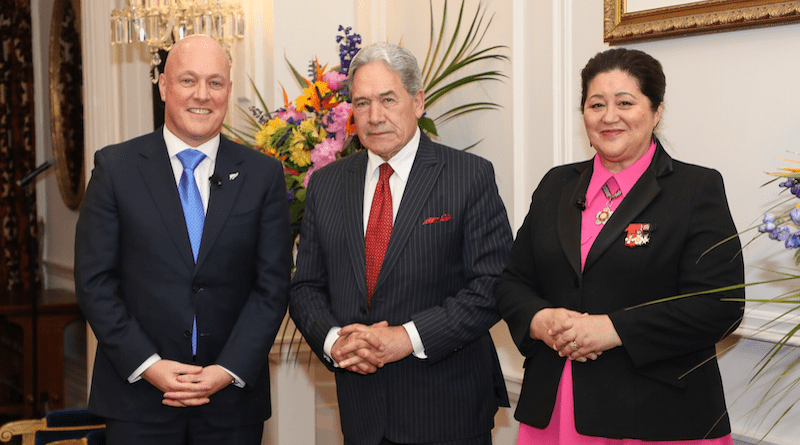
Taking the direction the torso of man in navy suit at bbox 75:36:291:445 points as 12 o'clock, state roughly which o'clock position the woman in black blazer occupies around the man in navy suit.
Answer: The woman in black blazer is roughly at 10 o'clock from the man in navy suit.

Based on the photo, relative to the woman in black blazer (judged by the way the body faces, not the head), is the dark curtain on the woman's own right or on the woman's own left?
on the woman's own right

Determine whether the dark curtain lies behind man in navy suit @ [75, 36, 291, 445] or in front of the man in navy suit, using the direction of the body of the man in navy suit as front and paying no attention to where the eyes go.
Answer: behind

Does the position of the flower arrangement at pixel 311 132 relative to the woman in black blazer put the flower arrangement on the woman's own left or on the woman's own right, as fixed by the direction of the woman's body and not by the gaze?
on the woman's own right

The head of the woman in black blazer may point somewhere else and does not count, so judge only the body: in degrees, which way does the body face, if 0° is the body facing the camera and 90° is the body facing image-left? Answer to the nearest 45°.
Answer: approximately 45°

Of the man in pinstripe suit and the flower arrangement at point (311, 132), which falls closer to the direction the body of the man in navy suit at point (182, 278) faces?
the man in pinstripe suit

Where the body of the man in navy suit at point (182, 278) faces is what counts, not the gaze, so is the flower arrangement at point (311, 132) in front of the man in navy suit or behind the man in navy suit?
behind

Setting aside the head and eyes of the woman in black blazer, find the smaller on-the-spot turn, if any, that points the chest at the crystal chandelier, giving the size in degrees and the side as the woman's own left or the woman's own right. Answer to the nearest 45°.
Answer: approximately 90° to the woman's own right

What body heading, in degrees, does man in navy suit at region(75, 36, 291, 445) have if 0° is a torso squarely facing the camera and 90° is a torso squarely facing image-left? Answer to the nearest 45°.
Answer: approximately 0°

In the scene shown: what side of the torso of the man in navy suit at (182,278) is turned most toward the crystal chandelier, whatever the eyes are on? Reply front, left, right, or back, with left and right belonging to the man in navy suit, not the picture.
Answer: back

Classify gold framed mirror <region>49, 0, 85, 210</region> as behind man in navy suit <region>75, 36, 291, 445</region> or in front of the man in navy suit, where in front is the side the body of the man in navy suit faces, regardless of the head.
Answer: behind
